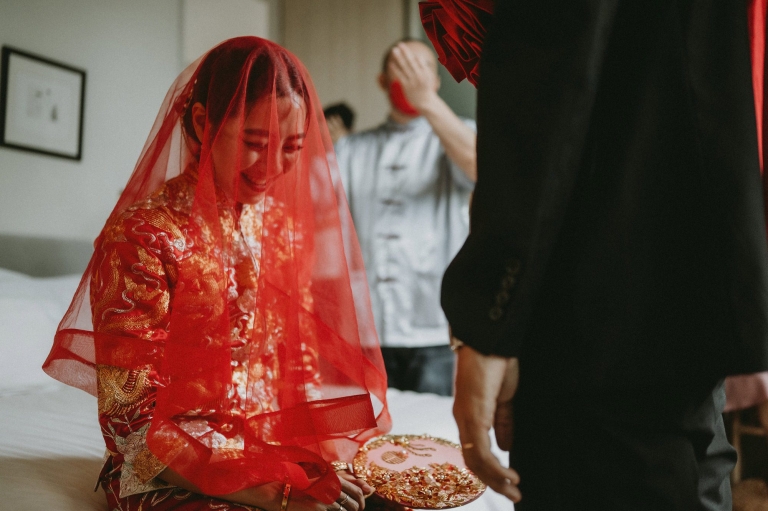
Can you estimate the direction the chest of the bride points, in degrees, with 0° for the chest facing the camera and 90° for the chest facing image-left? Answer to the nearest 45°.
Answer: approximately 315°

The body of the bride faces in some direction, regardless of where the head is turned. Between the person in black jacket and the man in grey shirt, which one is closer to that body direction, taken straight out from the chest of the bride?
the person in black jacket

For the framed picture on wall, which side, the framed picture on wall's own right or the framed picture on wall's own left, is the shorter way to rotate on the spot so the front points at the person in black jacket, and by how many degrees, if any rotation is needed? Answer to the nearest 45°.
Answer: approximately 45° to the framed picture on wall's own right

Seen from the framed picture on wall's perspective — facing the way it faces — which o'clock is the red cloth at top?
The red cloth at top is roughly at 1 o'clock from the framed picture on wall.

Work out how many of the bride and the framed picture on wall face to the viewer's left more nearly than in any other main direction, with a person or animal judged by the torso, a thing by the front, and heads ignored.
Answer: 0

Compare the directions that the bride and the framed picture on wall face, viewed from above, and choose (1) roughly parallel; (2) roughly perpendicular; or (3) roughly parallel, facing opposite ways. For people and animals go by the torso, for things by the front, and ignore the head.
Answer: roughly parallel

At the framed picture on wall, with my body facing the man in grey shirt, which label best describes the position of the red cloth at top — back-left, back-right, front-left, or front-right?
front-right

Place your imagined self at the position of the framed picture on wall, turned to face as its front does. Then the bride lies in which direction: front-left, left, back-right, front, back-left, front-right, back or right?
front-right

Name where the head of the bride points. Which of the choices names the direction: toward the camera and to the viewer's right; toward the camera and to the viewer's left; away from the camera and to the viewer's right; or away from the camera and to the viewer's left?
toward the camera and to the viewer's right

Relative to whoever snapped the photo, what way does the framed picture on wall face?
facing the viewer and to the right of the viewer
